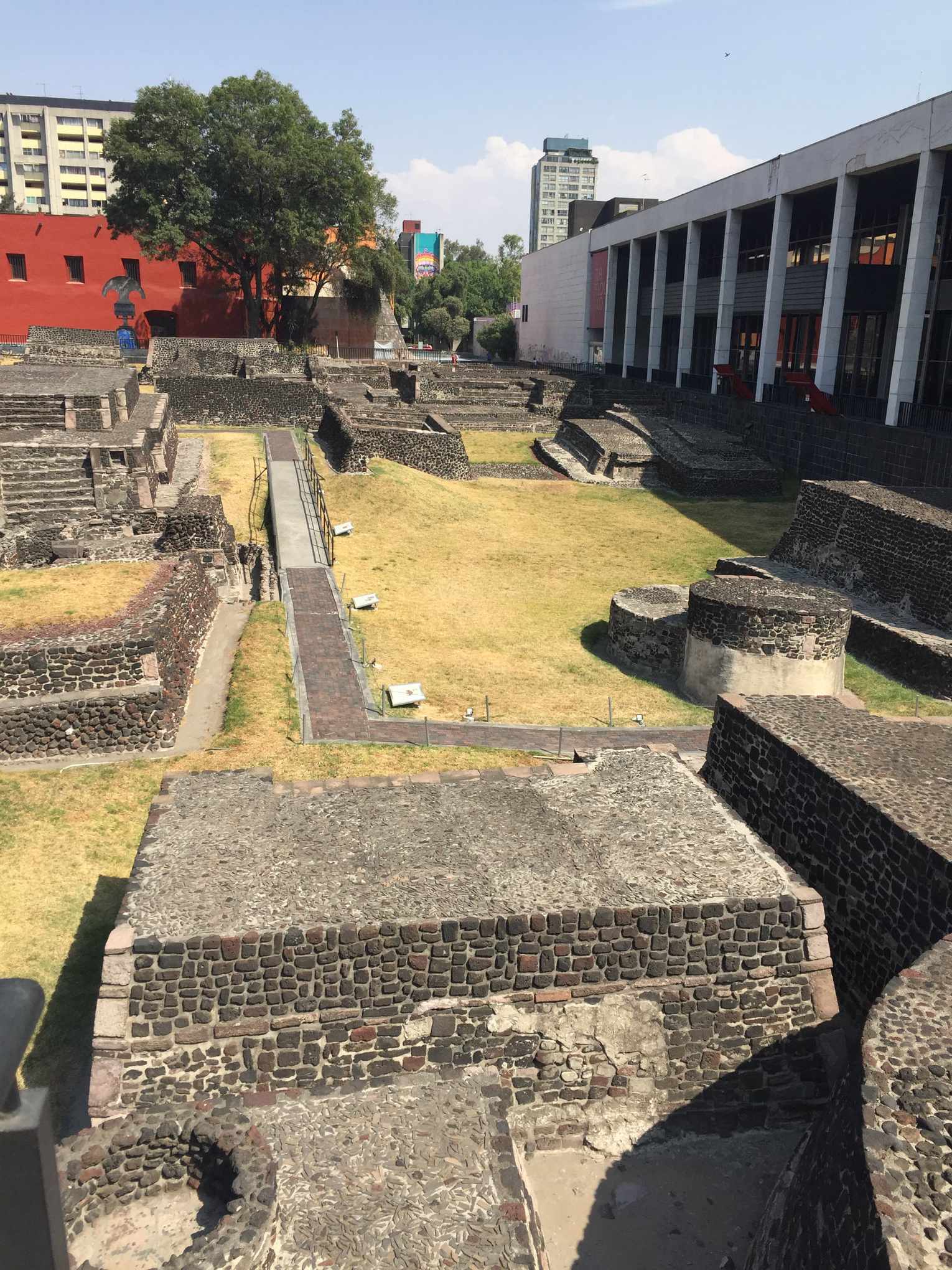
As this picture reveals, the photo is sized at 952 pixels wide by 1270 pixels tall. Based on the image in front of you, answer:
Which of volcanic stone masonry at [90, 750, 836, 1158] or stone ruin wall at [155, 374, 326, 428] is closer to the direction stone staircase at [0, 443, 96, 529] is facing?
the volcanic stone masonry

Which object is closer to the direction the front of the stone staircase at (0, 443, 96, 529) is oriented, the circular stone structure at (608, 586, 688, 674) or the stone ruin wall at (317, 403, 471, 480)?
the circular stone structure

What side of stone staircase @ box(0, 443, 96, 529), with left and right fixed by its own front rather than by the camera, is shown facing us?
front

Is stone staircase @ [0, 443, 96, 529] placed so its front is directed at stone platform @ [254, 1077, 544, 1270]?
yes

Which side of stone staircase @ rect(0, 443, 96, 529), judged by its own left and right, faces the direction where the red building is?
back

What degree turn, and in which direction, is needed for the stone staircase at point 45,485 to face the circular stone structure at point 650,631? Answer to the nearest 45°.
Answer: approximately 45° to its left

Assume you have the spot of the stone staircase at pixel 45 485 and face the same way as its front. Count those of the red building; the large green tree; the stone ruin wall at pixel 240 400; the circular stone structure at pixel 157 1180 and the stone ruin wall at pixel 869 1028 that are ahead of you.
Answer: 2

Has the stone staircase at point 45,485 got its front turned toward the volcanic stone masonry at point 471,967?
yes

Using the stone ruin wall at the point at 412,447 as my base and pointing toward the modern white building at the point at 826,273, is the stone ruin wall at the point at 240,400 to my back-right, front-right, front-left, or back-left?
back-left

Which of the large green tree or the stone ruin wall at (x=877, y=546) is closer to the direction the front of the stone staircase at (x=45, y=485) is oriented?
the stone ruin wall

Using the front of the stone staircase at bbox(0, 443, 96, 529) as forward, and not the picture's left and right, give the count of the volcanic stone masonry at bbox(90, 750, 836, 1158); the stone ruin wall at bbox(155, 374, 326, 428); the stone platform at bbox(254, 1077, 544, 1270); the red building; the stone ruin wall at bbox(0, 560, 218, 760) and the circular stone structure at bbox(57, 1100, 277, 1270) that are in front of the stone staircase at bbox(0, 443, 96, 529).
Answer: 4

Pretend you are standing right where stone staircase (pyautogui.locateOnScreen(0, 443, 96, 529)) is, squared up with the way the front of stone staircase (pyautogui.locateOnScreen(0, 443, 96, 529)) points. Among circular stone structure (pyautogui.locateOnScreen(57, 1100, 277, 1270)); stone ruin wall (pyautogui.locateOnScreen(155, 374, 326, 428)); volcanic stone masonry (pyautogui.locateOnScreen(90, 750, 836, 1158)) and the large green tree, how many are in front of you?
2

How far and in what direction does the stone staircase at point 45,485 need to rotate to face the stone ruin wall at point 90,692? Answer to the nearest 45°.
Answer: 0° — it already faces it

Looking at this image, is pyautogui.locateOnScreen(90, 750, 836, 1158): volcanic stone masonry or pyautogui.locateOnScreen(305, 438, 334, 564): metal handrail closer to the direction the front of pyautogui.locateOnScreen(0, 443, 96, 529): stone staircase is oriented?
the volcanic stone masonry

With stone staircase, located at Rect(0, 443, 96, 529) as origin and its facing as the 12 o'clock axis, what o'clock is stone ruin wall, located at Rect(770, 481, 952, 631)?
The stone ruin wall is roughly at 10 o'clock from the stone staircase.
